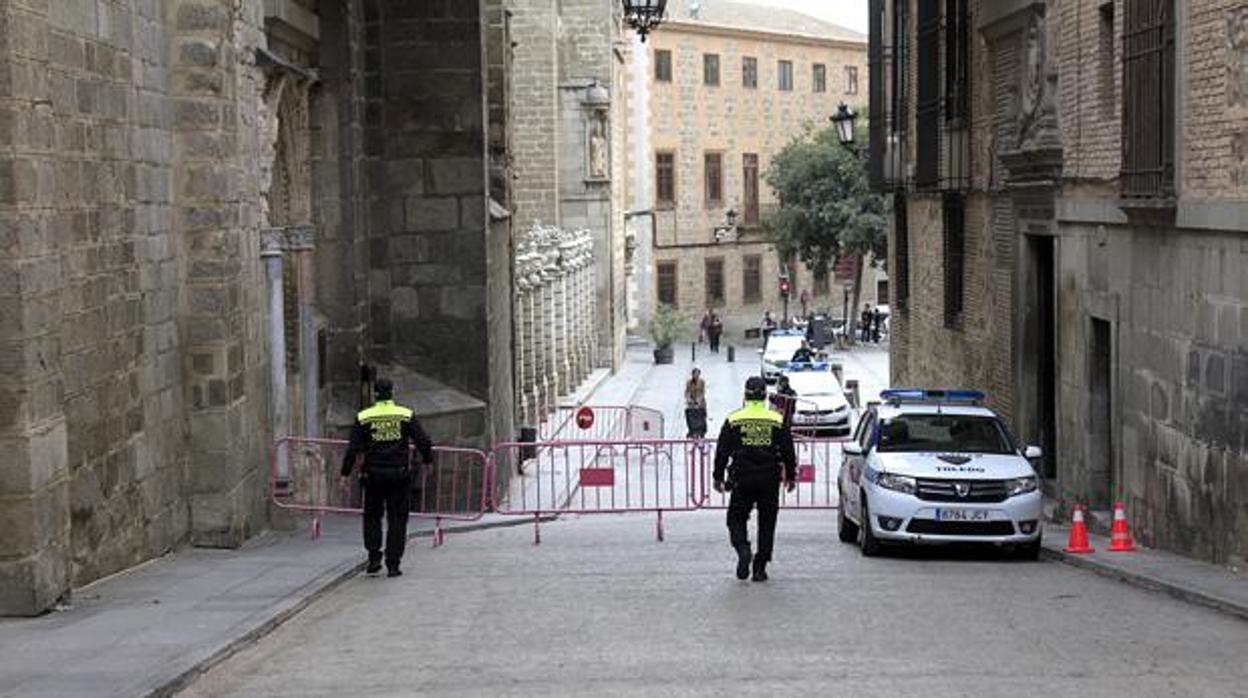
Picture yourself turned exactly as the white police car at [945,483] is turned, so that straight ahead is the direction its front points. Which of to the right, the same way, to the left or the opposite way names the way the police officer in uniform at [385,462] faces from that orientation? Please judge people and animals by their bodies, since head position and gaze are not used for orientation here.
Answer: the opposite way

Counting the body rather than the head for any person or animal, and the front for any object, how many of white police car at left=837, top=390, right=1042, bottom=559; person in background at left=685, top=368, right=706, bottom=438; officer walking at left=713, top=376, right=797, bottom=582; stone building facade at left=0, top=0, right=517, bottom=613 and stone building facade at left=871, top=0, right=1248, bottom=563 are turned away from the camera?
1

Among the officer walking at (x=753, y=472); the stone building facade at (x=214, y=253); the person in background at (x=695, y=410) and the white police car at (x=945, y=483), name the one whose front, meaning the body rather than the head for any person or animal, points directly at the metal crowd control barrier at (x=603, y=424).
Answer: the officer walking

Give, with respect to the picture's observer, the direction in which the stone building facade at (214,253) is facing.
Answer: facing the viewer and to the right of the viewer

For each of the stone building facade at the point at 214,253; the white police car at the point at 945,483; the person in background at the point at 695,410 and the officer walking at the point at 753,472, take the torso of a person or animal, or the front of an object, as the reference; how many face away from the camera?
1

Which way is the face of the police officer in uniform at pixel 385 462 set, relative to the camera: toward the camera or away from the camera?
away from the camera

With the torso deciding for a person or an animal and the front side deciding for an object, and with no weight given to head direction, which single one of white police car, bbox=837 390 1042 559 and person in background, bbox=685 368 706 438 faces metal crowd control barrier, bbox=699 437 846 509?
the person in background

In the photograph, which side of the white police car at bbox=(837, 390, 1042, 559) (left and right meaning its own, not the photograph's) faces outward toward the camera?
front

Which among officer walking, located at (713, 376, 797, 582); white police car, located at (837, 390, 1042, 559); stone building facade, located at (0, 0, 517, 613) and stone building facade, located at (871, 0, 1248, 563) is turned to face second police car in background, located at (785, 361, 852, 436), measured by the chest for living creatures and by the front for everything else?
the officer walking

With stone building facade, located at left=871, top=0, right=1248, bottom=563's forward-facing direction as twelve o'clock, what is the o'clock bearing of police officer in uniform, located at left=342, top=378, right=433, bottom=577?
The police officer in uniform is roughly at 12 o'clock from the stone building facade.

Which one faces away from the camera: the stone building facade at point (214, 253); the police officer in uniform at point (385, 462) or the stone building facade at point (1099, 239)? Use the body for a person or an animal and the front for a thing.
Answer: the police officer in uniform

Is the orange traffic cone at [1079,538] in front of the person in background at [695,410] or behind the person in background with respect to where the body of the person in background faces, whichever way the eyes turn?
in front

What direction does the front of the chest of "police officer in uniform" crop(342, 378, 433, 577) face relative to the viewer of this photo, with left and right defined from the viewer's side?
facing away from the viewer

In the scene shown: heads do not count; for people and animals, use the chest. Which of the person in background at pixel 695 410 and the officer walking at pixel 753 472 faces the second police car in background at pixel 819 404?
the officer walking

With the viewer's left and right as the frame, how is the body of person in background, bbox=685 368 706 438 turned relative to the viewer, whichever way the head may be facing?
facing the viewer

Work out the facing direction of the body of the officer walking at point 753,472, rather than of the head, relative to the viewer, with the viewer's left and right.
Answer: facing away from the viewer

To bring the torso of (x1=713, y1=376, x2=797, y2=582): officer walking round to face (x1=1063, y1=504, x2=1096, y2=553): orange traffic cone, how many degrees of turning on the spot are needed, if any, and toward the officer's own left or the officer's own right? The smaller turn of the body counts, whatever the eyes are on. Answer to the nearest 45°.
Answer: approximately 45° to the officer's own right

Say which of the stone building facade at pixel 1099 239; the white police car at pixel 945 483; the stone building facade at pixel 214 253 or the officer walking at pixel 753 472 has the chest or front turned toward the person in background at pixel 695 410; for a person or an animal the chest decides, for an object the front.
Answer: the officer walking
